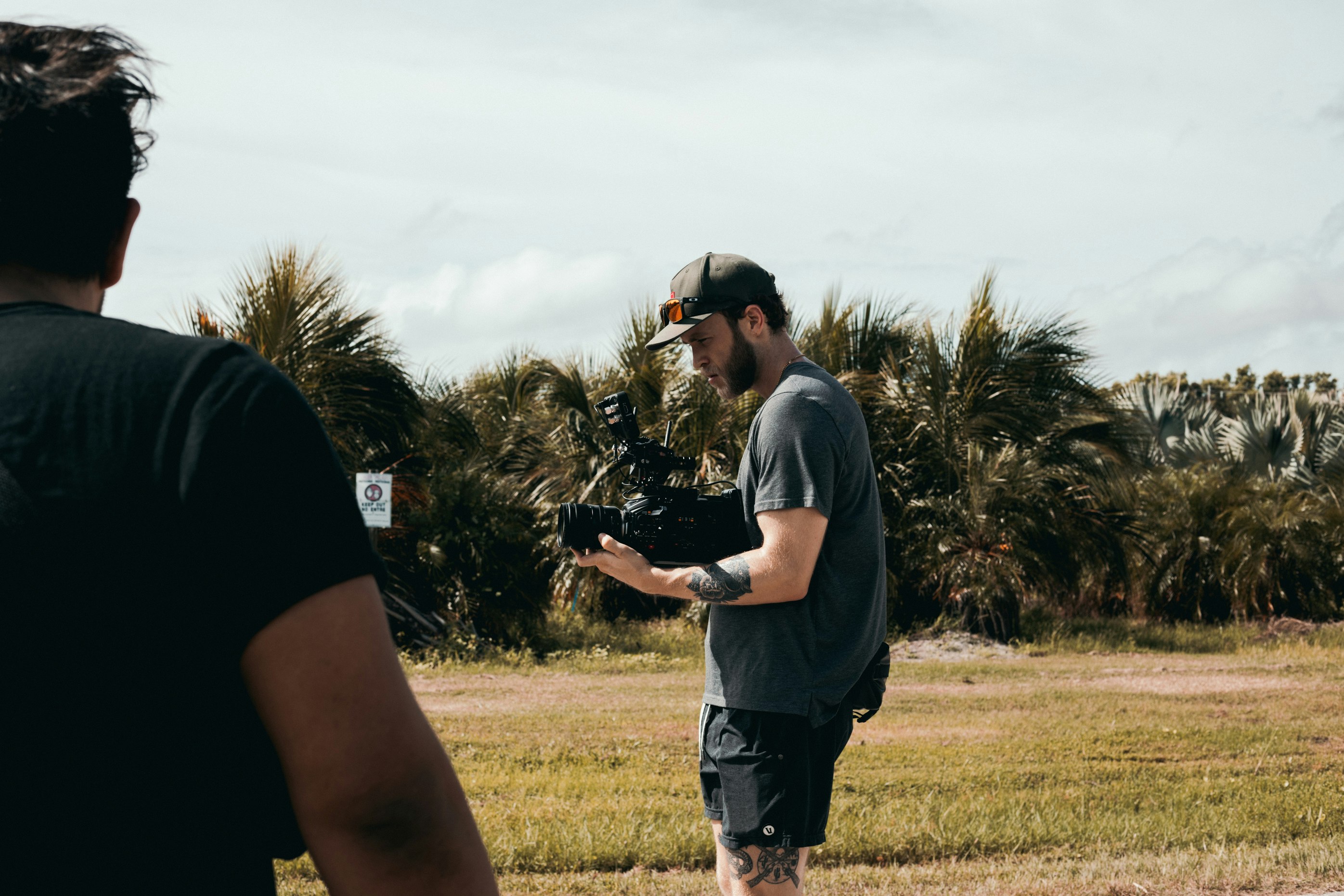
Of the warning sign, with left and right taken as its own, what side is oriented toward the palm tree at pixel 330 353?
back

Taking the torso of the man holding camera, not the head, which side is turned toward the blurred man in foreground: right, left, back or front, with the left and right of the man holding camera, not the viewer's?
left

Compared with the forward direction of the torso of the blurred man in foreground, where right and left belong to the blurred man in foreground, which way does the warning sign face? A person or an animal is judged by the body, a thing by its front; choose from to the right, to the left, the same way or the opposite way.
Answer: the opposite way

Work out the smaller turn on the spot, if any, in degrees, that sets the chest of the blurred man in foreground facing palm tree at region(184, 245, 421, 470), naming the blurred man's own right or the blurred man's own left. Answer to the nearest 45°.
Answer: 0° — they already face it

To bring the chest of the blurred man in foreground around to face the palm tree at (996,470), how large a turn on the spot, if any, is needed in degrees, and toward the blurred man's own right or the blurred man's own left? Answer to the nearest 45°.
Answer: approximately 45° to the blurred man's own right

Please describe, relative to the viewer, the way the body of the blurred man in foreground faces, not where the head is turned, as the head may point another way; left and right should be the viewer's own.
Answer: facing away from the viewer

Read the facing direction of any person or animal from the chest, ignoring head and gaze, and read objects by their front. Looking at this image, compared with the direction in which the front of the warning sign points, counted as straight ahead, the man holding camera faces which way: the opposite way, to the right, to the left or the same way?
to the right

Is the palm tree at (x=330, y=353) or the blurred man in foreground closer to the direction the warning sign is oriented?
the blurred man in foreground

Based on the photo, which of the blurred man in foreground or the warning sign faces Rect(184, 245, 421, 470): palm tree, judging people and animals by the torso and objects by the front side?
the blurred man in foreground

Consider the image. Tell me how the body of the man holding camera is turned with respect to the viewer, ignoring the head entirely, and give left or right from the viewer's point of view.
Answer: facing to the left of the viewer
